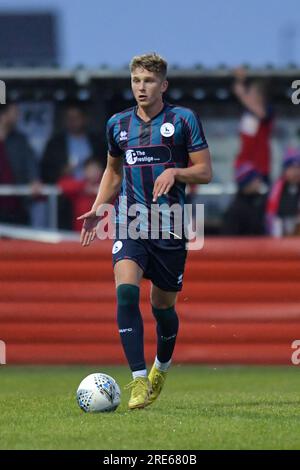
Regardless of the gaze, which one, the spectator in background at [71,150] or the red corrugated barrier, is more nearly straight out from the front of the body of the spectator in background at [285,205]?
the red corrugated barrier

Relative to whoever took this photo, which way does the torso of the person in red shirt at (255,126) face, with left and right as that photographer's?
facing the viewer and to the left of the viewer

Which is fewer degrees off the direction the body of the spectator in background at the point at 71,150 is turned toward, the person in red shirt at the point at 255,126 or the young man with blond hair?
the young man with blond hair

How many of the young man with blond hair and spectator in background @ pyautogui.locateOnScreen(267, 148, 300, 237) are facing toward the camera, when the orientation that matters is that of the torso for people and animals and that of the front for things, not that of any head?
2

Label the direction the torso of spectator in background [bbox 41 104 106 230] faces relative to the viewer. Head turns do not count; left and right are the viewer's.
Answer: facing the viewer

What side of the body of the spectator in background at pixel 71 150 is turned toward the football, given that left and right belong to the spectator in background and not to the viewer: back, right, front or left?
front

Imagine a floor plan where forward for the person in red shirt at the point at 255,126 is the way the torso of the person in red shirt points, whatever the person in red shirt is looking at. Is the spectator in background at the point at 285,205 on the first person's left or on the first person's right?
on the first person's left

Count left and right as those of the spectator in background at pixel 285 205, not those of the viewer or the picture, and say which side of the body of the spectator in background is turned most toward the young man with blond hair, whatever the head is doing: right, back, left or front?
front

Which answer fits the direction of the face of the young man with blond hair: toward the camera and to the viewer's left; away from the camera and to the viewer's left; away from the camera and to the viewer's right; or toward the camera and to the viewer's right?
toward the camera and to the viewer's left

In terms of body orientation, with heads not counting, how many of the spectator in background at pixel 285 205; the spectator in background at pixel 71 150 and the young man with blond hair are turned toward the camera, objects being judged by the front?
3

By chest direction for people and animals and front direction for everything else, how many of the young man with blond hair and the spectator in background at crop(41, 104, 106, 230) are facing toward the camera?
2

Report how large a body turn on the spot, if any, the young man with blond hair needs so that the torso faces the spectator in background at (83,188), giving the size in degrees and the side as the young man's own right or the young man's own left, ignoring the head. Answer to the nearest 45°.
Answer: approximately 180°
